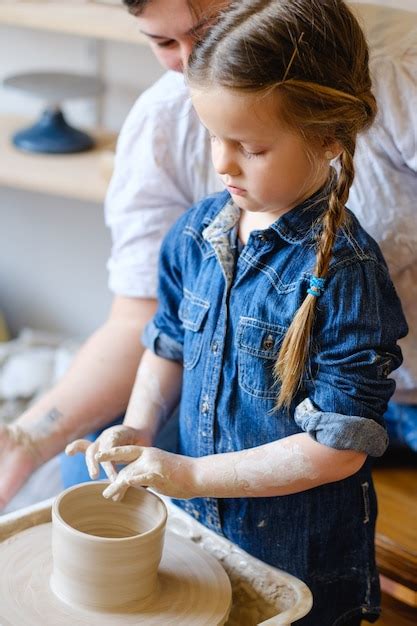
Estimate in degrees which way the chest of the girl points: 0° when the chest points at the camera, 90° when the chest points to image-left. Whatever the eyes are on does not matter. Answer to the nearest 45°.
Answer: approximately 45°

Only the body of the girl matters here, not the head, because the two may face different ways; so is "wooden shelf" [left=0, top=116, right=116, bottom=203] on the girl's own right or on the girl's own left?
on the girl's own right

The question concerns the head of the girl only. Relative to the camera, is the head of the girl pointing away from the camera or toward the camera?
toward the camera

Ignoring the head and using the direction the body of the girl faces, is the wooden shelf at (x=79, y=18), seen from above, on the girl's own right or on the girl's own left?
on the girl's own right

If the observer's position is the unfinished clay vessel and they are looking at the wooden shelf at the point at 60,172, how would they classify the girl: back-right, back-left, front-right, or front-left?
front-right
